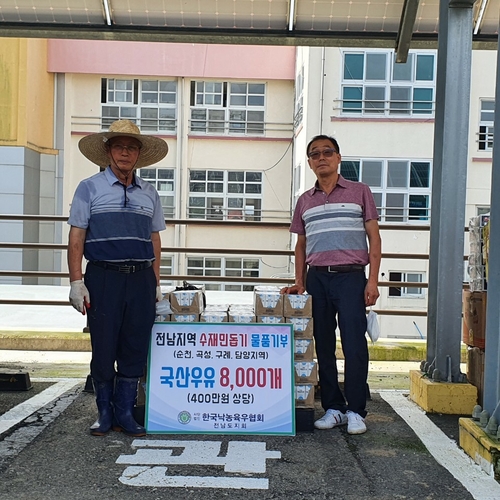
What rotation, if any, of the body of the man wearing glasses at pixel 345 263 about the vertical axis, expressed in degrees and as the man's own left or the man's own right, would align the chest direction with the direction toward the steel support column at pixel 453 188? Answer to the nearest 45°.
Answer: approximately 135° to the man's own left

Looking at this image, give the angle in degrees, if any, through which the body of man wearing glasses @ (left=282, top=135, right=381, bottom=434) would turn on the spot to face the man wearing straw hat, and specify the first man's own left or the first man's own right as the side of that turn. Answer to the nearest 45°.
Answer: approximately 90° to the first man's own right

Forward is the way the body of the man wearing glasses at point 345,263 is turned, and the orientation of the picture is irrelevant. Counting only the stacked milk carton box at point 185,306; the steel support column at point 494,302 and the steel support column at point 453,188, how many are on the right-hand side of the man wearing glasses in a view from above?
1

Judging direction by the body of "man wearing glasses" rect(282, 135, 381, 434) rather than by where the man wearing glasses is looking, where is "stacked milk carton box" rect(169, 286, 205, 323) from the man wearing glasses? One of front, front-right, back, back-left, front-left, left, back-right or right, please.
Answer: right

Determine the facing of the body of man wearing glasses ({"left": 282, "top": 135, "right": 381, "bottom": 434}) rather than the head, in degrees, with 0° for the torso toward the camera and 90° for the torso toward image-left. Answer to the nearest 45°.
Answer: approximately 0°

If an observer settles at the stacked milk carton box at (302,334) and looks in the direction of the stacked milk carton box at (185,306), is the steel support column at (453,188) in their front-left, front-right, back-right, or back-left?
back-right

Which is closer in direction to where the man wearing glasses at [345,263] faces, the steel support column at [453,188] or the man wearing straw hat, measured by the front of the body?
the man wearing straw hat
